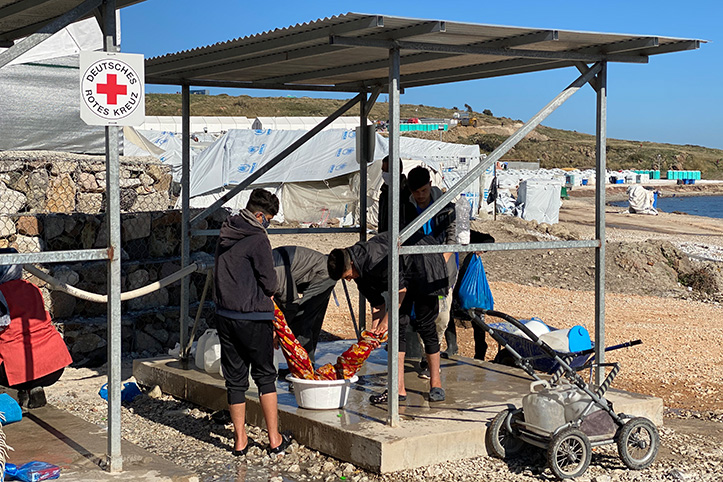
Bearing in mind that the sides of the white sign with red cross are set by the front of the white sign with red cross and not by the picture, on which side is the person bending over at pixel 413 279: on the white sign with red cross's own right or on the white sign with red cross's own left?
on the white sign with red cross's own left

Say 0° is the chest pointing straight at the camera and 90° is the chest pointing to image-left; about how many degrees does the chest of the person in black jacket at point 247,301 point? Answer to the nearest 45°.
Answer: approximately 225°

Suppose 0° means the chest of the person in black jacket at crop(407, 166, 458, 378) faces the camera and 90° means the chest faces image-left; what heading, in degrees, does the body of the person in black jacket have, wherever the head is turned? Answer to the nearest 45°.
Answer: approximately 45°

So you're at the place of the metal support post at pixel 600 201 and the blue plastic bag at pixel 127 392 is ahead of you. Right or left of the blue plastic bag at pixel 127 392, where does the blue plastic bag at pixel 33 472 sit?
left

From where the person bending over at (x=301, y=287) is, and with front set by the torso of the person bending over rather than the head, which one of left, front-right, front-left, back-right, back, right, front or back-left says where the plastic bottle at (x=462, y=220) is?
back

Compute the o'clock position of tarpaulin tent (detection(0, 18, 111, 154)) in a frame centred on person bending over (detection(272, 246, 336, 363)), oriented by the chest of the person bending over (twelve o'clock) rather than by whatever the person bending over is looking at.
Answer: The tarpaulin tent is roughly at 2 o'clock from the person bending over.

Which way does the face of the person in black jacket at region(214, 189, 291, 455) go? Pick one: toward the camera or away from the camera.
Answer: away from the camera

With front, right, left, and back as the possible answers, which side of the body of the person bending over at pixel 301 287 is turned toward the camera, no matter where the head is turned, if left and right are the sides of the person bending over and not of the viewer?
left
